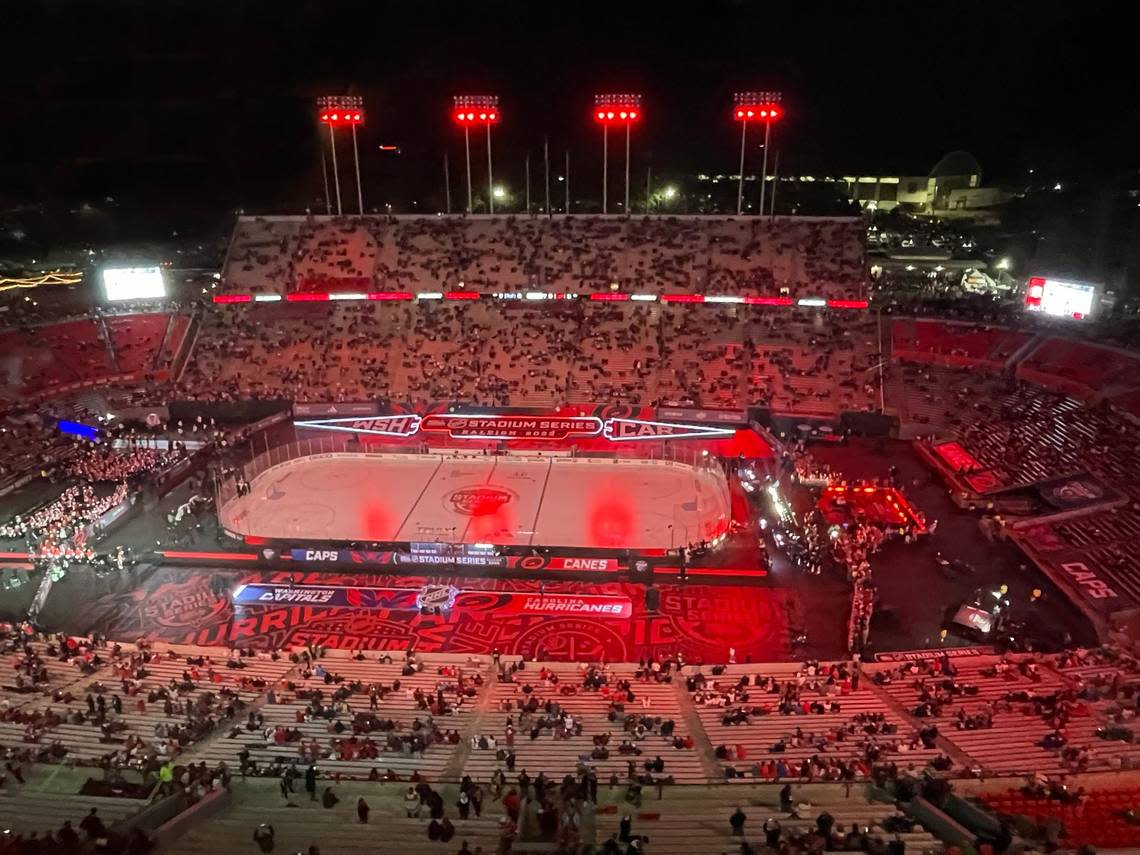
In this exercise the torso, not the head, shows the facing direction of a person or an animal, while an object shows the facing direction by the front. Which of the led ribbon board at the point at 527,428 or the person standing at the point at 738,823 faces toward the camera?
the led ribbon board

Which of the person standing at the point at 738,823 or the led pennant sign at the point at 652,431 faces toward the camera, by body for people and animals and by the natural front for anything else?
the led pennant sign

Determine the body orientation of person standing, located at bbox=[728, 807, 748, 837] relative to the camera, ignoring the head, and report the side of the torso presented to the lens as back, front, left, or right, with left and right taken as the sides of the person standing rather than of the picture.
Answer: back

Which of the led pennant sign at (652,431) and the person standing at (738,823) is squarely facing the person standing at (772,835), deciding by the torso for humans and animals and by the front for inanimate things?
the led pennant sign

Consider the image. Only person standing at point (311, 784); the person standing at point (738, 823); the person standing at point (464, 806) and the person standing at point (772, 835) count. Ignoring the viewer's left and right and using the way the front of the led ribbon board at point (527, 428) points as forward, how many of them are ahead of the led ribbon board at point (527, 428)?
4

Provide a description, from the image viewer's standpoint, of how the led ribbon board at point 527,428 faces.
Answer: facing the viewer

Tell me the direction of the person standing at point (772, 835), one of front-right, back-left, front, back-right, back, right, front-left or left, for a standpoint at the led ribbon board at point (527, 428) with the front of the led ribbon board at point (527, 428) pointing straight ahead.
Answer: front

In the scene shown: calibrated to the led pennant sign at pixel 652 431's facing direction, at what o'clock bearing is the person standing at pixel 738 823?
The person standing is roughly at 12 o'clock from the led pennant sign.

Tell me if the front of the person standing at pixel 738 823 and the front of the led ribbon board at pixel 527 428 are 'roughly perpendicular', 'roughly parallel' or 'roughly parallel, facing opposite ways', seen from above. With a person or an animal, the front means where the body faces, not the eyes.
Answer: roughly parallel, facing opposite ways

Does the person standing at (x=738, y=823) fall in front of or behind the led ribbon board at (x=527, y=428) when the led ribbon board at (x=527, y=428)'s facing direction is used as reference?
in front

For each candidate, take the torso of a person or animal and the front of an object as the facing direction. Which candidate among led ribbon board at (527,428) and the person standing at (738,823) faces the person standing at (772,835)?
the led ribbon board

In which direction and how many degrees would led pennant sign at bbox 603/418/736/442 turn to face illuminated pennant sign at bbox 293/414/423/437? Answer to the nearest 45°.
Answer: approximately 90° to its right

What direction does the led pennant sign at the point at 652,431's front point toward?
toward the camera

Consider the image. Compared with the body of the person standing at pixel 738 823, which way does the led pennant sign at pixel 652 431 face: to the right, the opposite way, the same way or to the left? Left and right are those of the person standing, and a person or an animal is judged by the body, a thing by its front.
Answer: the opposite way

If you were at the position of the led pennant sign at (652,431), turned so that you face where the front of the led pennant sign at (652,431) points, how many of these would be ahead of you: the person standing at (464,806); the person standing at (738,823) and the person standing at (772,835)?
3

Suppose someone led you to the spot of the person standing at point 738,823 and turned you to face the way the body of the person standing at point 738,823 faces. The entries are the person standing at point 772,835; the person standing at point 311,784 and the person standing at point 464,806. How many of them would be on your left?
2

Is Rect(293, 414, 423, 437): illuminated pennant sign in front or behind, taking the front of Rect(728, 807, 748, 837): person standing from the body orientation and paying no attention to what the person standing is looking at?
in front
